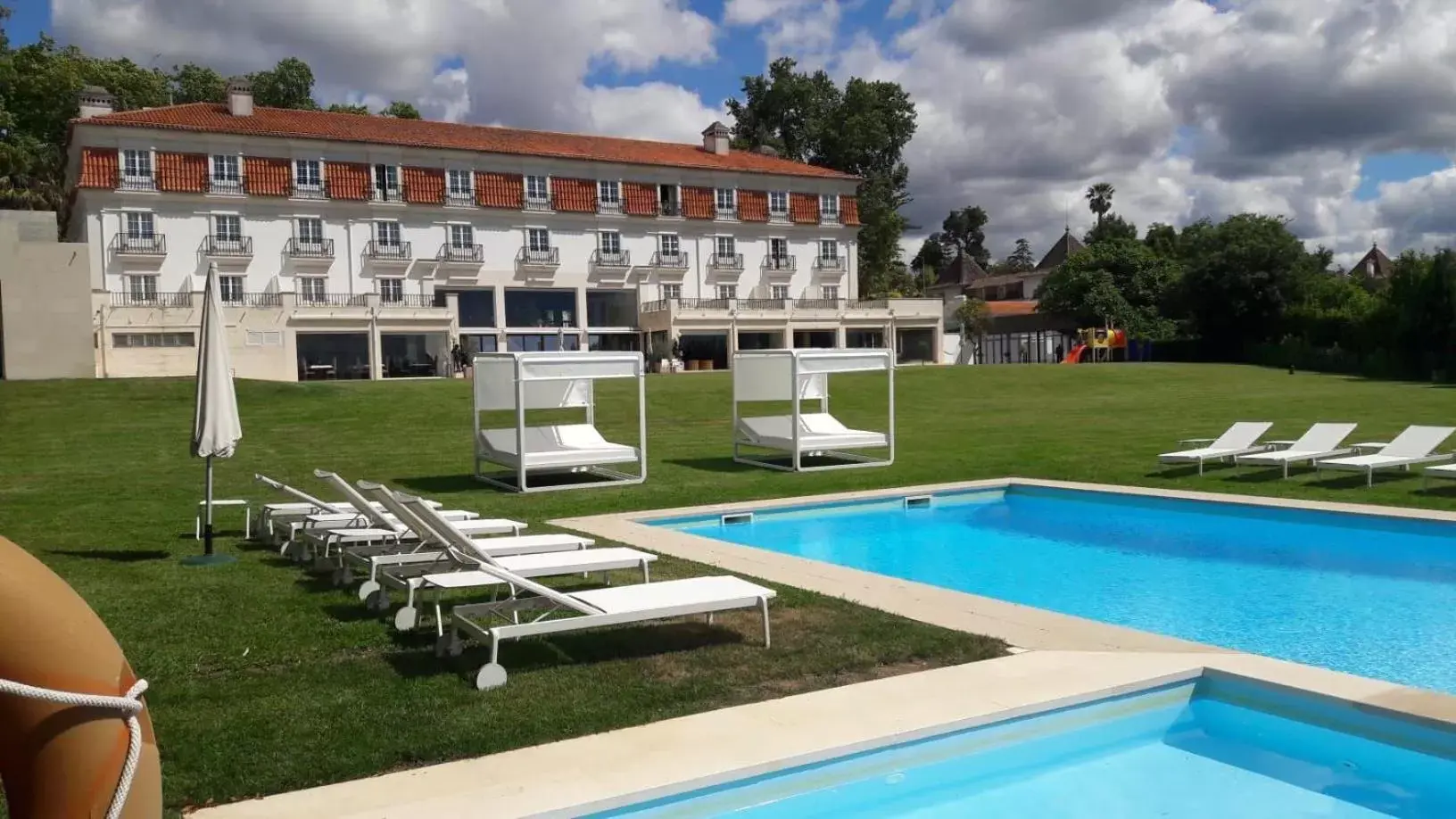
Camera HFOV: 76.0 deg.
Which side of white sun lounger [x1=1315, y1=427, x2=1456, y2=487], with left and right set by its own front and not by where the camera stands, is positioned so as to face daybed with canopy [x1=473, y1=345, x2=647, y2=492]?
front

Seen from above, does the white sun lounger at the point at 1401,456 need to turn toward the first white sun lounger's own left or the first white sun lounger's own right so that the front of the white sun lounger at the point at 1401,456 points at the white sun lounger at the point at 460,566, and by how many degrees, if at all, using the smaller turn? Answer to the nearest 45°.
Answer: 0° — it already faces it

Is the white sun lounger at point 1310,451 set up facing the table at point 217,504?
yes

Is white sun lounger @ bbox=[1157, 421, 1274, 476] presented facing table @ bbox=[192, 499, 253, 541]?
yes

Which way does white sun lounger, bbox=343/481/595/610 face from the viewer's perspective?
to the viewer's right

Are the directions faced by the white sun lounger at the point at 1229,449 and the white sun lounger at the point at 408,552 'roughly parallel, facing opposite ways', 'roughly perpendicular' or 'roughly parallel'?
roughly parallel, facing opposite ways

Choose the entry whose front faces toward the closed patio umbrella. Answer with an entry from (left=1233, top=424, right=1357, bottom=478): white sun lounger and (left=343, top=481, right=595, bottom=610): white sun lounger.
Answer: (left=1233, top=424, right=1357, bottom=478): white sun lounger

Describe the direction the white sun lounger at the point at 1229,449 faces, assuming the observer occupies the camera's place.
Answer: facing the viewer and to the left of the viewer

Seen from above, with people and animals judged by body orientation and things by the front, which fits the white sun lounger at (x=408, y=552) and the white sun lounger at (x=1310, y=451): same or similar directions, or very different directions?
very different directions

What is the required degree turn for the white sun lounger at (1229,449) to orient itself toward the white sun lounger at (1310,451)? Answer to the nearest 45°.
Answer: approximately 135° to its left

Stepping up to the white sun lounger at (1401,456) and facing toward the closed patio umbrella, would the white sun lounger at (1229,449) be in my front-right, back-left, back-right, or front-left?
front-right

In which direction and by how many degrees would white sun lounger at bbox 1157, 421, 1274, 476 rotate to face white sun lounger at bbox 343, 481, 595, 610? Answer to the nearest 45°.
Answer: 0° — it already faces it

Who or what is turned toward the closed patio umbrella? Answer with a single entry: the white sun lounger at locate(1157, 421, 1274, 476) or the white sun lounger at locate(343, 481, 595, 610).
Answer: the white sun lounger at locate(1157, 421, 1274, 476)

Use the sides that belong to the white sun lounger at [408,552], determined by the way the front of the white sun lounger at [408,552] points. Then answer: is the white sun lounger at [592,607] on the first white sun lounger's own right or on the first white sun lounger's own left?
on the first white sun lounger's own right

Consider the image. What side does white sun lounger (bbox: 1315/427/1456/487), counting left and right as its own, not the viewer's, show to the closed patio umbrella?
front

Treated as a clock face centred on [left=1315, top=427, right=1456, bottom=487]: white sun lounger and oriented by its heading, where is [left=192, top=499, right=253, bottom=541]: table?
The table is roughly at 12 o'clock from the white sun lounger.

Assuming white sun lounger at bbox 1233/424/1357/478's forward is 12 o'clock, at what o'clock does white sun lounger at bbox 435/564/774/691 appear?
white sun lounger at bbox 435/564/774/691 is roughly at 11 o'clock from white sun lounger at bbox 1233/424/1357/478.

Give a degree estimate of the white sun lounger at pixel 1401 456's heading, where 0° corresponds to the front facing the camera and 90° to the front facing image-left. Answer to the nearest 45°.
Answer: approximately 45°

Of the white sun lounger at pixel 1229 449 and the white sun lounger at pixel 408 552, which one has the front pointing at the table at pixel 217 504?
the white sun lounger at pixel 1229 449
